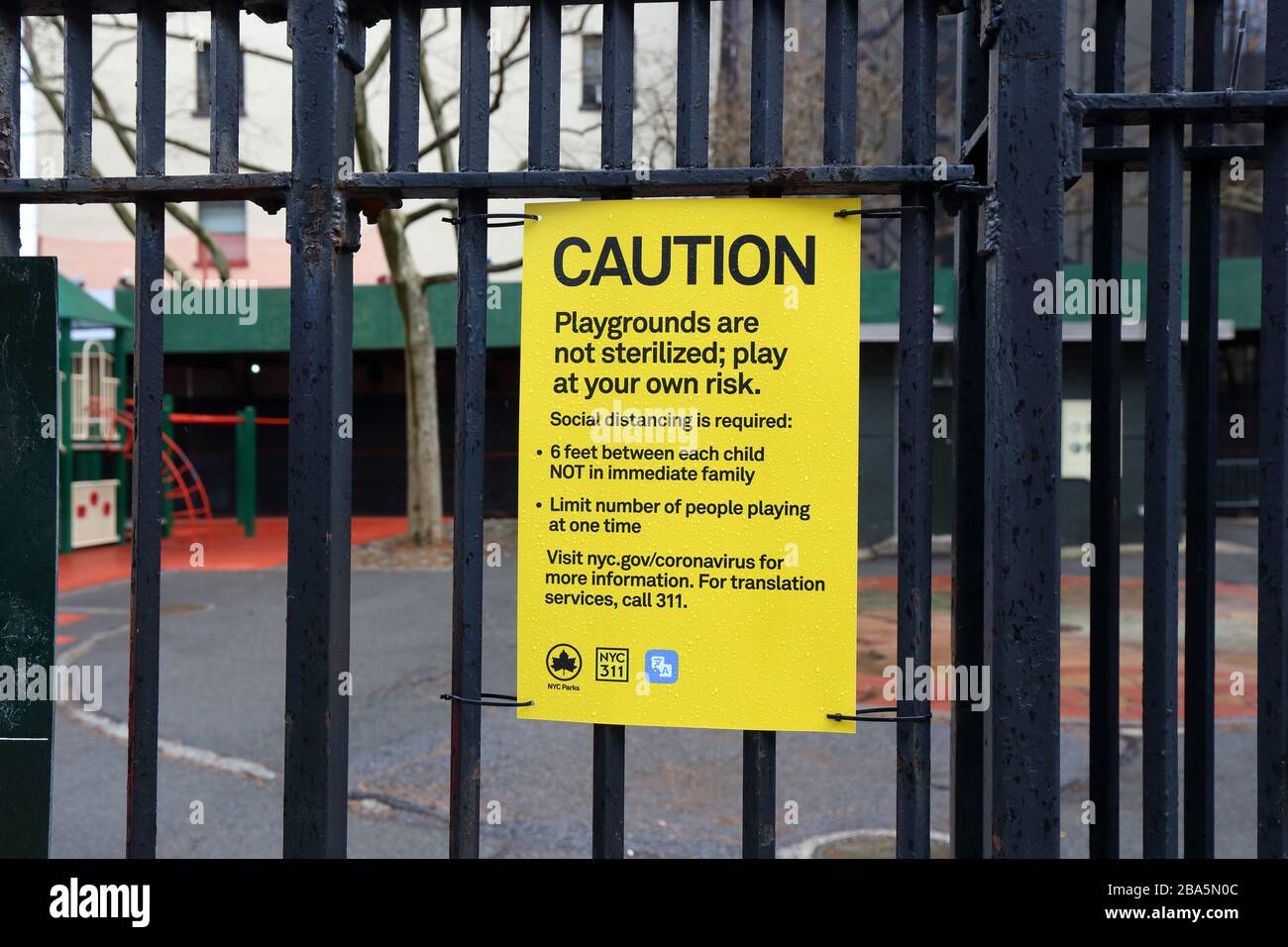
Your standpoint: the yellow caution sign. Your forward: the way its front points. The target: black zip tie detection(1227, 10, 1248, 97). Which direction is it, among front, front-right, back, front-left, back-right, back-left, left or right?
left

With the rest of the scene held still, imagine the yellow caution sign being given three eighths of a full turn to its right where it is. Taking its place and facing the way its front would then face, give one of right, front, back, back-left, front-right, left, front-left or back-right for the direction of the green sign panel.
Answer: front-left

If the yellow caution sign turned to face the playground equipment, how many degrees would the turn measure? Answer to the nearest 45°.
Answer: approximately 135° to its right

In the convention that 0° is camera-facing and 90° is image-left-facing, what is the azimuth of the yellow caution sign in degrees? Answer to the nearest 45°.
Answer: approximately 0°

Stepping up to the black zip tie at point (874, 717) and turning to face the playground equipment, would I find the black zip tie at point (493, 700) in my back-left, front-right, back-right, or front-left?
front-left

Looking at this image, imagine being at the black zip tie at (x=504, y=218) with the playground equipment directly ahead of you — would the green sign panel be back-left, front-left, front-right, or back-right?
front-left
